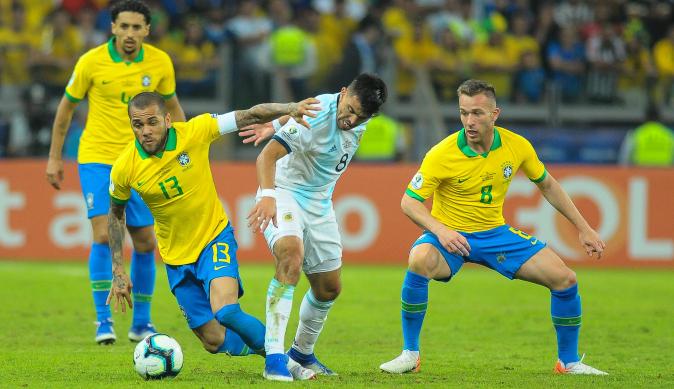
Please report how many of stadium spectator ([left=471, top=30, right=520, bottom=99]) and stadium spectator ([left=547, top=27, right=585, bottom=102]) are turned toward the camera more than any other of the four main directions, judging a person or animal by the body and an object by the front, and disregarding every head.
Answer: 2

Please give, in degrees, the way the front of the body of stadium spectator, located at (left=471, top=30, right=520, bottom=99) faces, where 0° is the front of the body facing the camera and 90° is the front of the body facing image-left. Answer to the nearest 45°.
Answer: approximately 0°

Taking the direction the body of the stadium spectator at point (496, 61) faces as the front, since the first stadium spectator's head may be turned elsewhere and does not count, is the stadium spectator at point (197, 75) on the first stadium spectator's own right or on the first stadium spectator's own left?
on the first stadium spectator's own right

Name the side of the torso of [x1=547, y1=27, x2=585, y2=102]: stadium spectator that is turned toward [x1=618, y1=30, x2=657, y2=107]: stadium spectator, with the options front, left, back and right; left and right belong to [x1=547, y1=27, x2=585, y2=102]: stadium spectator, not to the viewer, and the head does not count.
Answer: left

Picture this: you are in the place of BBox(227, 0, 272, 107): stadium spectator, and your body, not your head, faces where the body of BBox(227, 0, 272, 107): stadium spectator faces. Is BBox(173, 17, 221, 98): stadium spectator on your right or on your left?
on your right

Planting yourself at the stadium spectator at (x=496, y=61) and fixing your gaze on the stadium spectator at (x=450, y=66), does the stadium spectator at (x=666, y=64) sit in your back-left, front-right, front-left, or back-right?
back-left

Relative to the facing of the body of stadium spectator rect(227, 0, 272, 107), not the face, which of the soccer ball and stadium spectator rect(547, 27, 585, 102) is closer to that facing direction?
the soccer ball

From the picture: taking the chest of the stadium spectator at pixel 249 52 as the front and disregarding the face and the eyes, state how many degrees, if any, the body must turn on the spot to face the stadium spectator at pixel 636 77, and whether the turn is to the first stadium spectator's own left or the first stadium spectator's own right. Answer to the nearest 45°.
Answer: approximately 90° to the first stadium spectator's own left

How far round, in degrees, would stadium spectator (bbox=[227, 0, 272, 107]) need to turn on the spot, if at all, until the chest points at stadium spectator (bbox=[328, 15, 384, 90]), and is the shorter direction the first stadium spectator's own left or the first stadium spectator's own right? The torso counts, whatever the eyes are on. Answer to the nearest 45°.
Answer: approximately 90° to the first stadium spectator's own left

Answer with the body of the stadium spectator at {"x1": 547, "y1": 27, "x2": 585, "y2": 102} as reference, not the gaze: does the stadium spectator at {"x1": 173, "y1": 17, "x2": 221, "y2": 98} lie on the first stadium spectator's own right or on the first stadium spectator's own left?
on the first stadium spectator's own right
